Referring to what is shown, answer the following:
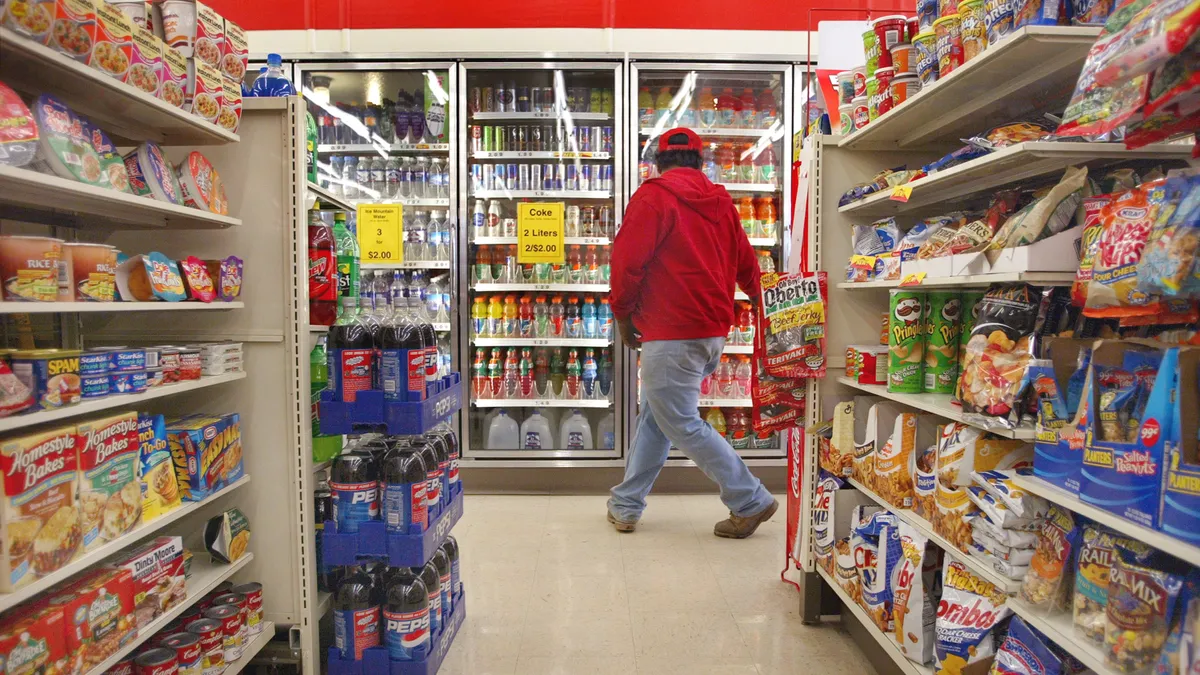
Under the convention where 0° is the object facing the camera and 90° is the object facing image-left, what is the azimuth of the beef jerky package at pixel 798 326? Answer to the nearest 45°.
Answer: approximately 0°

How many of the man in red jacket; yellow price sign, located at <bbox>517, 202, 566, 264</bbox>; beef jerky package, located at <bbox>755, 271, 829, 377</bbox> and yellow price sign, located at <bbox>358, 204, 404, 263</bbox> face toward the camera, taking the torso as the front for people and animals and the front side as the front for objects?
3

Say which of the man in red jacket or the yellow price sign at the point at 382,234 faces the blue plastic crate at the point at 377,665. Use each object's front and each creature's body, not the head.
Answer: the yellow price sign

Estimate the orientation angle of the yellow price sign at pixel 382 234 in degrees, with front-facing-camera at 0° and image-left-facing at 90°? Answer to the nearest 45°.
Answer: approximately 0°

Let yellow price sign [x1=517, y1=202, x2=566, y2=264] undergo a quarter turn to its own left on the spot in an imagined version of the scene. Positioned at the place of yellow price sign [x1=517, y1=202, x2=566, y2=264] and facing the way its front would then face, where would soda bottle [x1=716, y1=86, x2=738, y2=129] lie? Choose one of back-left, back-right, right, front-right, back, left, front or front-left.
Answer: front

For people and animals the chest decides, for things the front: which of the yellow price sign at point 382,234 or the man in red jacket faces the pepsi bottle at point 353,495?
the yellow price sign

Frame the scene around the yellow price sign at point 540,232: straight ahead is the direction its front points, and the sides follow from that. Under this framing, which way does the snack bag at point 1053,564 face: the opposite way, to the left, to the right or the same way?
to the right

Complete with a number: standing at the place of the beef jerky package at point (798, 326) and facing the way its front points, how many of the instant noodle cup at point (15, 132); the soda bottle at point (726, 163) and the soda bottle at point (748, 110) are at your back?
2

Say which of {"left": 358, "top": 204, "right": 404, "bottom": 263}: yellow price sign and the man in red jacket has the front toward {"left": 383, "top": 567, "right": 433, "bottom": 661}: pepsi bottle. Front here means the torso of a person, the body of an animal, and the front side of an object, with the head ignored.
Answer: the yellow price sign

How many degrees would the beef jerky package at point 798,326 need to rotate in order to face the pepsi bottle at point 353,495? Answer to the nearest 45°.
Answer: approximately 45° to its right

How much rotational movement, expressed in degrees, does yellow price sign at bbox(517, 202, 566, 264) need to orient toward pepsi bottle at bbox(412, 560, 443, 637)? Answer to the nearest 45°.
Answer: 0° — it already faces it

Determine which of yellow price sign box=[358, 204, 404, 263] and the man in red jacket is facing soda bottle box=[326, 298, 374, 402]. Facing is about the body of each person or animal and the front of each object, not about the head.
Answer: the yellow price sign

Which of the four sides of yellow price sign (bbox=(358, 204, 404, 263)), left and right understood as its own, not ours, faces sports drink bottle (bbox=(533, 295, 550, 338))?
left

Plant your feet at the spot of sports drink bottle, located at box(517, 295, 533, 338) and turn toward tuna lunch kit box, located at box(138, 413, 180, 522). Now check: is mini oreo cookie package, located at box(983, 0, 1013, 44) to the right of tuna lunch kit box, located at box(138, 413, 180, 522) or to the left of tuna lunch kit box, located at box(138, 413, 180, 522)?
left

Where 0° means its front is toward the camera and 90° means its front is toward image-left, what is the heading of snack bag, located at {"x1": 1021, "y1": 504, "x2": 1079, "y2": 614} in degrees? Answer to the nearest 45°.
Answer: approximately 45°

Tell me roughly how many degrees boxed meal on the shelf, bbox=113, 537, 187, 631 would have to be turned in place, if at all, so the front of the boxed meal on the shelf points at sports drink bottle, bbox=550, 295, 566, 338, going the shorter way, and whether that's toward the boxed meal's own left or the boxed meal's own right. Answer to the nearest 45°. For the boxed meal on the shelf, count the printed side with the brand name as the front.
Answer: approximately 90° to the boxed meal's own left
